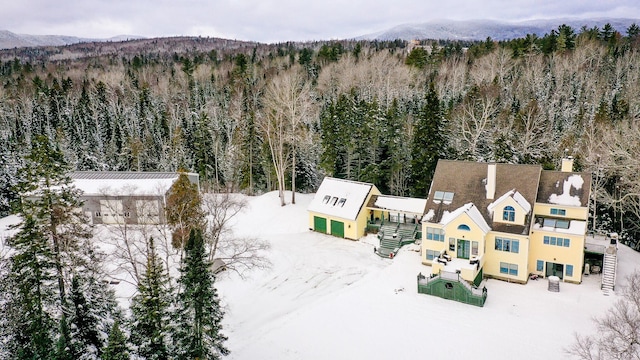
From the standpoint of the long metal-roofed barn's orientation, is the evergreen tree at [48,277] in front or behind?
in front

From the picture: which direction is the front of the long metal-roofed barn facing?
toward the camera

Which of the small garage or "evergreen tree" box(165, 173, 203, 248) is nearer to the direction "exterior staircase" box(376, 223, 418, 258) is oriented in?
the evergreen tree

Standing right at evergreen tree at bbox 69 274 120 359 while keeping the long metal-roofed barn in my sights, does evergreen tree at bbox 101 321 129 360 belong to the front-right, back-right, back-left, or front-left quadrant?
back-right

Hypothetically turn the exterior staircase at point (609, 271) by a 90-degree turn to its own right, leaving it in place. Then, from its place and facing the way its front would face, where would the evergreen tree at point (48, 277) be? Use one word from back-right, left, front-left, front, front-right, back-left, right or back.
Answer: front-left

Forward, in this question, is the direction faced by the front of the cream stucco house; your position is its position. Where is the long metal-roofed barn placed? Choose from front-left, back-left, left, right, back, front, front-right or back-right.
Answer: right

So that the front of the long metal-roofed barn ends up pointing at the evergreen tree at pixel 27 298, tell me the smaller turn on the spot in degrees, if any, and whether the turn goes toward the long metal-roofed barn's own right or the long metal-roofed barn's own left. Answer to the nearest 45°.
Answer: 0° — it already faces it

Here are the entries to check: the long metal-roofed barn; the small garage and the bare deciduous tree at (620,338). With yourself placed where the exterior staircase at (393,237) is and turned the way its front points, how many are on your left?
1

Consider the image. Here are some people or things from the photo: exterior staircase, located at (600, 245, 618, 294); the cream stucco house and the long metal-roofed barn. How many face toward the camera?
3

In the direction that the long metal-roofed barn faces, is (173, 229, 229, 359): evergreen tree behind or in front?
in front

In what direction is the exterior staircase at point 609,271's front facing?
toward the camera

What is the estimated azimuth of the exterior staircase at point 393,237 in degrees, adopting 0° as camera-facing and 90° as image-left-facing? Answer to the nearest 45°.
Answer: approximately 45°

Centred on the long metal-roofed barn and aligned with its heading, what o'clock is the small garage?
The small garage is roughly at 10 o'clock from the long metal-roofed barn.

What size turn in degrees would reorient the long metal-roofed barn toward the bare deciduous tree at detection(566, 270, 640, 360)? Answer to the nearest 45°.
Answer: approximately 45° to its left

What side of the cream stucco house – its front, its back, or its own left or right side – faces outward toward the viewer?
front
